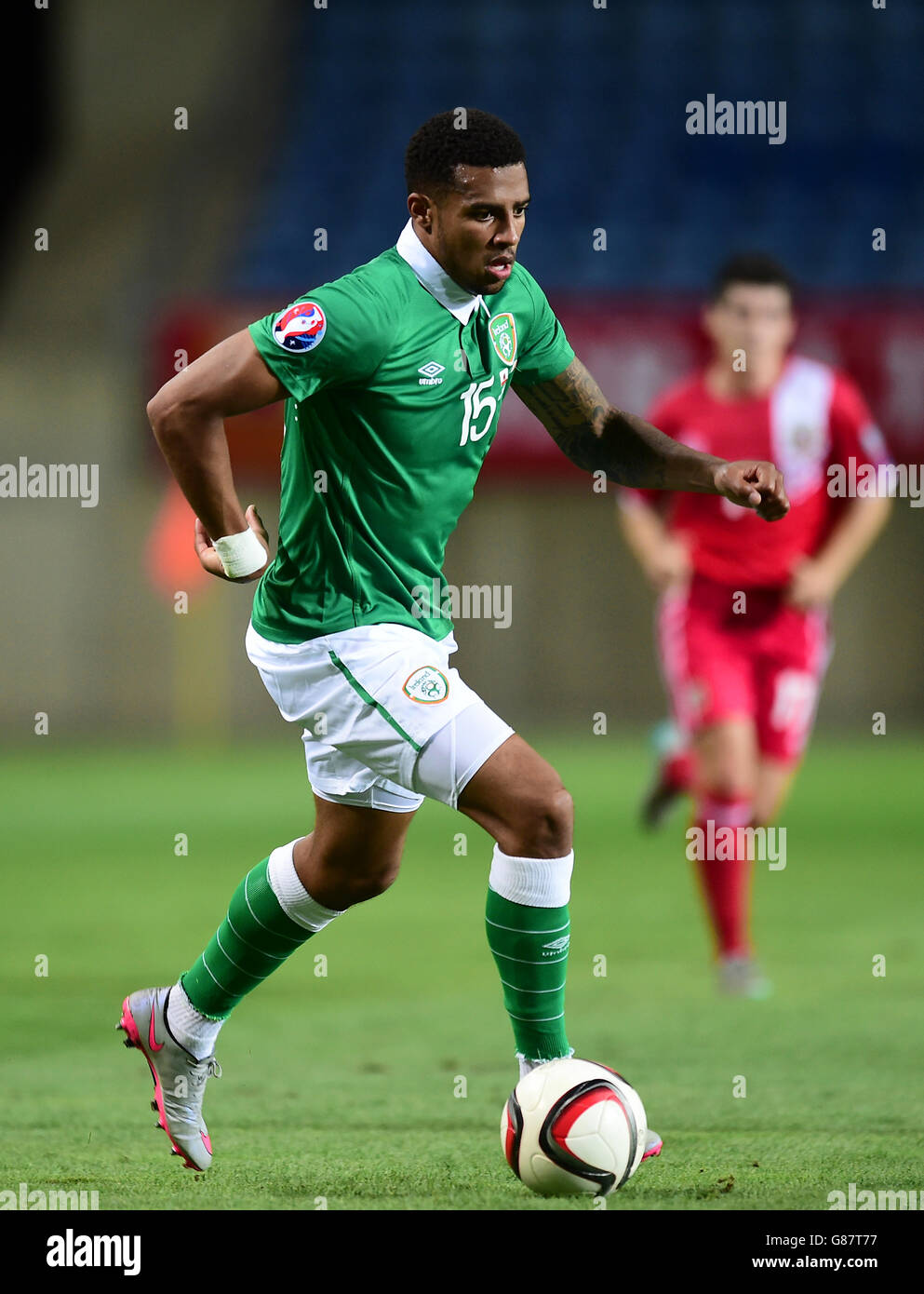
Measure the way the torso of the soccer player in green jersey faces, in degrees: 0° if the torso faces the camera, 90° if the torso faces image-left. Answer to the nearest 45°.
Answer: approximately 315°

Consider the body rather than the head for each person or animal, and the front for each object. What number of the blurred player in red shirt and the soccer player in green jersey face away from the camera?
0

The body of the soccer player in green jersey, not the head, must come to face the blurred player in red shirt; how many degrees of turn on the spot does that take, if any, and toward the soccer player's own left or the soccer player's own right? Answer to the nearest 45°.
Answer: approximately 135° to the soccer player's own left

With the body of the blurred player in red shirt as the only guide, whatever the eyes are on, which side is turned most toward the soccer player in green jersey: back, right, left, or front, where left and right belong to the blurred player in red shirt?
front

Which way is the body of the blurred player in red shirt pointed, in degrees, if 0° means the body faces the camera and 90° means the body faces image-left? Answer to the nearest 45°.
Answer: approximately 0°

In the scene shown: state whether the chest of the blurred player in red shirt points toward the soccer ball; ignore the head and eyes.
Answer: yes

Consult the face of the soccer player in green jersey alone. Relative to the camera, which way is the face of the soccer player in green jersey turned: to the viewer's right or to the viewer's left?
to the viewer's right
